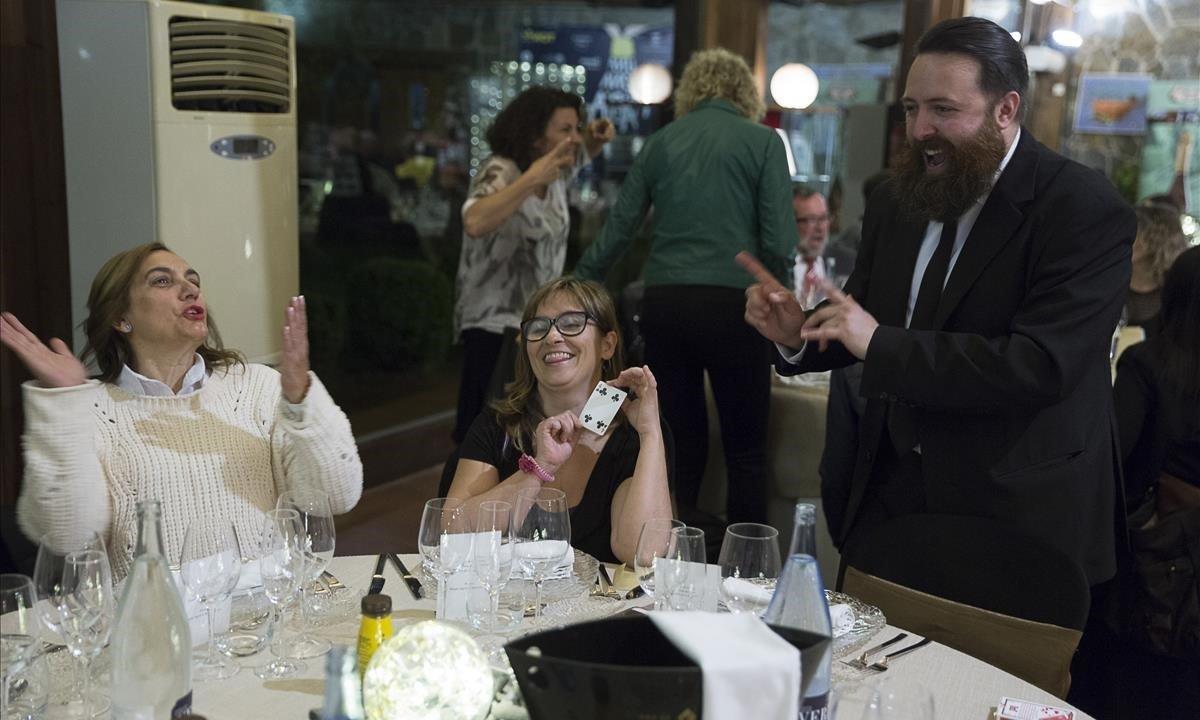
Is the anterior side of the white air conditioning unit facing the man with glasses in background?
no

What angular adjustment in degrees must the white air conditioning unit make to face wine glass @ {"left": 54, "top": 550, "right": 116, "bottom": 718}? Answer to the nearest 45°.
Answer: approximately 45° to its right

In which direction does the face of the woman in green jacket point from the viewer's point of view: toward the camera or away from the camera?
away from the camera

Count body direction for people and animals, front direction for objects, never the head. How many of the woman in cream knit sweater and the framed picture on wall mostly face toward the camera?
2

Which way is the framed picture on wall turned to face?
toward the camera

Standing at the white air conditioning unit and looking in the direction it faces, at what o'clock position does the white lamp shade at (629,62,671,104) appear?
The white lamp shade is roughly at 9 o'clock from the white air conditioning unit.

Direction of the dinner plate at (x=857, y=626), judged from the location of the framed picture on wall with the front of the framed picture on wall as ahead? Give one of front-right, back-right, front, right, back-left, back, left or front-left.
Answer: front

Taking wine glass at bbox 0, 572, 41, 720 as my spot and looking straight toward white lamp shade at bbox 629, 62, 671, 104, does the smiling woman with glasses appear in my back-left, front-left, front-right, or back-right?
front-right

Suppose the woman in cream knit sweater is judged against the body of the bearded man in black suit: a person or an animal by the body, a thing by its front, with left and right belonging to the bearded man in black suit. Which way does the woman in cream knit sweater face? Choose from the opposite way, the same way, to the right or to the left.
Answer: to the left

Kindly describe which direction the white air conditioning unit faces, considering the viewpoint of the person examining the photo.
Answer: facing the viewer and to the right of the viewer

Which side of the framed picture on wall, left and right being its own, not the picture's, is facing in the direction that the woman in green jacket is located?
front

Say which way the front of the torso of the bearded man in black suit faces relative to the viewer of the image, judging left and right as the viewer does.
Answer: facing the viewer and to the left of the viewer

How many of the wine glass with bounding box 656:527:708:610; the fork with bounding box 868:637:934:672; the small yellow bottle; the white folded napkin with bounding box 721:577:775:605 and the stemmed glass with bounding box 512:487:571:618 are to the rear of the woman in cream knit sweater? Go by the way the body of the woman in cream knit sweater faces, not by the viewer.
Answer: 0

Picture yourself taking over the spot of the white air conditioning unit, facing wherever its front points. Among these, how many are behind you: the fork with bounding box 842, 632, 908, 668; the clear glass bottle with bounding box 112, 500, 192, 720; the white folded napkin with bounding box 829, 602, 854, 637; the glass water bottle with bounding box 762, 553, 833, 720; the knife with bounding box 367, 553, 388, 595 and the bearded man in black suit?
0

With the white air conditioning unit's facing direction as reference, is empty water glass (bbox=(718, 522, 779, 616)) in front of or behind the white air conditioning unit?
in front

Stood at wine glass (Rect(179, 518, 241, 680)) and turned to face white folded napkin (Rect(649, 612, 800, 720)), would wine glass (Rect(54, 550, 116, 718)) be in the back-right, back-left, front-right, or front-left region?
back-right

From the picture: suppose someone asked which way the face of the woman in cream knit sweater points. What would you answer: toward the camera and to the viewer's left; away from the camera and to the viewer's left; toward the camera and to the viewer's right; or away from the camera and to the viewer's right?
toward the camera and to the viewer's right
